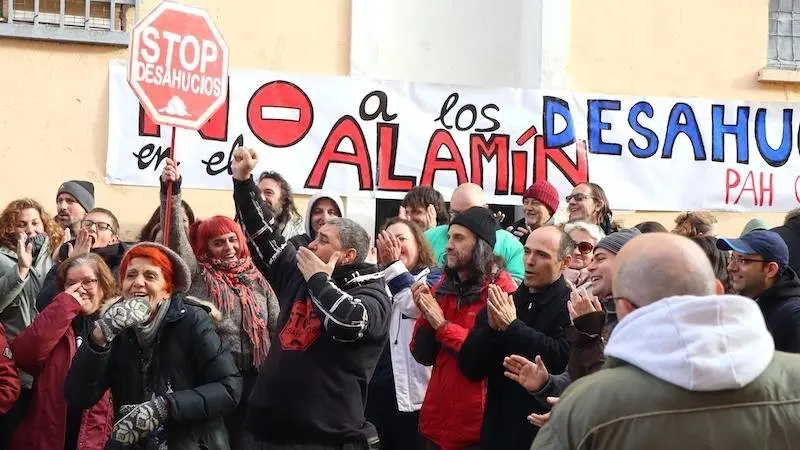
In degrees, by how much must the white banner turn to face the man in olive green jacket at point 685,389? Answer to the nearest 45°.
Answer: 0° — it already faces them

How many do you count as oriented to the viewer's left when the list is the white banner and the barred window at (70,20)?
0

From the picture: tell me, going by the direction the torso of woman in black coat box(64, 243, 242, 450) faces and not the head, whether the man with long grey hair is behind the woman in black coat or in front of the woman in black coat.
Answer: behind

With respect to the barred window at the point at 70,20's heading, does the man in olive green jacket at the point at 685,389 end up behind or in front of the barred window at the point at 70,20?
in front

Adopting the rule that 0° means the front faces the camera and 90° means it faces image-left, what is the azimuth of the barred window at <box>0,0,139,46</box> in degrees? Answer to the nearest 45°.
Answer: approximately 0°

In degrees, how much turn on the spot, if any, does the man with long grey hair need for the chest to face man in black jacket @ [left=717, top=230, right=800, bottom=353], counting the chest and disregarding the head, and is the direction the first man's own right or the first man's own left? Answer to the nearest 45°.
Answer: approximately 135° to the first man's own left

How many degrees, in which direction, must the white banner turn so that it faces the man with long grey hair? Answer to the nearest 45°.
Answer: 0° — it already faces them
